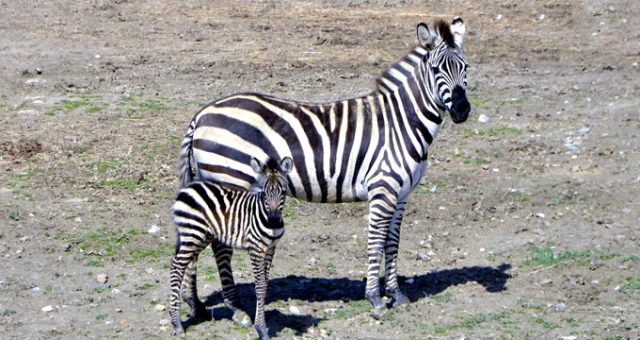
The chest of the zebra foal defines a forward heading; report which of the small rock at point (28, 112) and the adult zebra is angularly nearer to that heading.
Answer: the adult zebra

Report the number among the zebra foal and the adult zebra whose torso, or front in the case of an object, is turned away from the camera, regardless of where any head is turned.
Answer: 0

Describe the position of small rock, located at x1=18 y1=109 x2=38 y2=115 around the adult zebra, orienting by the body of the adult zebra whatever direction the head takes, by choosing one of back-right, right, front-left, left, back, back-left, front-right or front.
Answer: back-left

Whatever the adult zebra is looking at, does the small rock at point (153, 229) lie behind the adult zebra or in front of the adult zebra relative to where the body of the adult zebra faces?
behind

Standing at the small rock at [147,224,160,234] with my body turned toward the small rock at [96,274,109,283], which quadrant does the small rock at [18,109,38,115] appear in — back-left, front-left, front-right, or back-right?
back-right

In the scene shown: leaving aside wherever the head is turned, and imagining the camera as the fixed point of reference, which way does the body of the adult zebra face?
to the viewer's right

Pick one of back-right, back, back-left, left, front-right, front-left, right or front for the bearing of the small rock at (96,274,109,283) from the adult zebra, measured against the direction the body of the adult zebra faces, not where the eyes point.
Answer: back

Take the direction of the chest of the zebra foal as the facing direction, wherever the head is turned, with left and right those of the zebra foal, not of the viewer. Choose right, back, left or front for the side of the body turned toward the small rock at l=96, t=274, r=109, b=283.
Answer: back

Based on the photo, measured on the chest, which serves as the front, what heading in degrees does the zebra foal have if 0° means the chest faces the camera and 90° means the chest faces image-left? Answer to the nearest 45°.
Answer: approximately 315°
